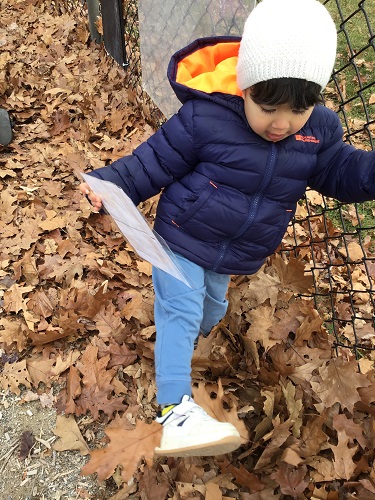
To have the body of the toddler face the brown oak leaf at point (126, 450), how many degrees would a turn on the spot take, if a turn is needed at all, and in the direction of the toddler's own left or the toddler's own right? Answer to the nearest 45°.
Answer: approximately 90° to the toddler's own right

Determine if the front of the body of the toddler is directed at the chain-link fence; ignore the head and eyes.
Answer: no
